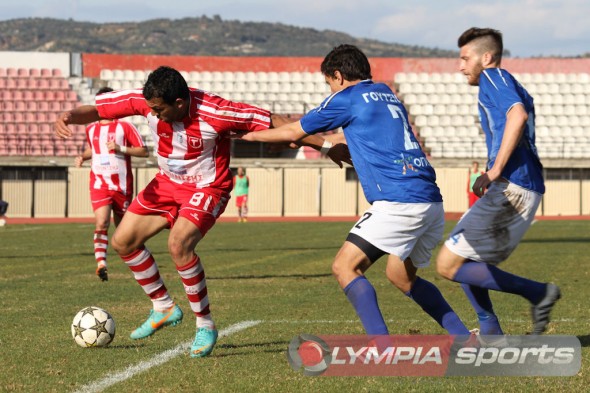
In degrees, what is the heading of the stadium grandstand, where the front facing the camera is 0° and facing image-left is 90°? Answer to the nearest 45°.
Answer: approximately 0°

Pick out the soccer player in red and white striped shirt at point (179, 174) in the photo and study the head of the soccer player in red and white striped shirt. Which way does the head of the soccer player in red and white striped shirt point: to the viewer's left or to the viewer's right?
to the viewer's left

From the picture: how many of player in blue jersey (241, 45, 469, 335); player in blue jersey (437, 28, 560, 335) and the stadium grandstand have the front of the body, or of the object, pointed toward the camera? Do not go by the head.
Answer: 1

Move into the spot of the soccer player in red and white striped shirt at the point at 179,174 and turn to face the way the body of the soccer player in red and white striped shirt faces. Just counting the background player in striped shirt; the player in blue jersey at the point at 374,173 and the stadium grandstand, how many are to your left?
1

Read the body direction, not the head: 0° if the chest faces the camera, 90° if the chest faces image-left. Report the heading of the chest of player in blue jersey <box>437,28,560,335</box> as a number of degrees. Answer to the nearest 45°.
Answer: approximately 90°

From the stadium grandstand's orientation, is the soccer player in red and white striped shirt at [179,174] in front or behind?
in front

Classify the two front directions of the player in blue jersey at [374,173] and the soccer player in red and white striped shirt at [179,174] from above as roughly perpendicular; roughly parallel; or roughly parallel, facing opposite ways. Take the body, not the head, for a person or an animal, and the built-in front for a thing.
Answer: roughly perpendicular

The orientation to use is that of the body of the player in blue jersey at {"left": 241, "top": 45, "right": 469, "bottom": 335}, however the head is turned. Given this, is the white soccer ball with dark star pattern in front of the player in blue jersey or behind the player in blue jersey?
in front

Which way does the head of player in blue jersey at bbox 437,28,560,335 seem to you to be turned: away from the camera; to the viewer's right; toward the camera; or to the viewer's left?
to the viewer's left

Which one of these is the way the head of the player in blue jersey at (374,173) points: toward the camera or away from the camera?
away from the camera

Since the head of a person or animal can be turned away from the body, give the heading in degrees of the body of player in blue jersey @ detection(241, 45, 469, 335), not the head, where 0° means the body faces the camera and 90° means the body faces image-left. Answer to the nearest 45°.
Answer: approximately 135°

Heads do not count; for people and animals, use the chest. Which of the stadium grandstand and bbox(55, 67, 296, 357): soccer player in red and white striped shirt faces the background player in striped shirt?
the stadium grandstand

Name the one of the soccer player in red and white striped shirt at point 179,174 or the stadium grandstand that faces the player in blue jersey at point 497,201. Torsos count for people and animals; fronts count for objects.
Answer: the stadium grandstand
